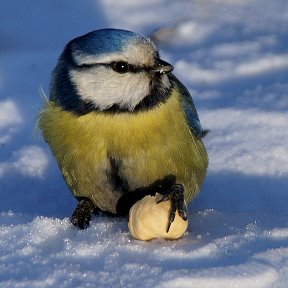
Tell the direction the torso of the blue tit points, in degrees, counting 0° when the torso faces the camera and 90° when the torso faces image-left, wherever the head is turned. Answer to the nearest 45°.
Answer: approximately 0°
